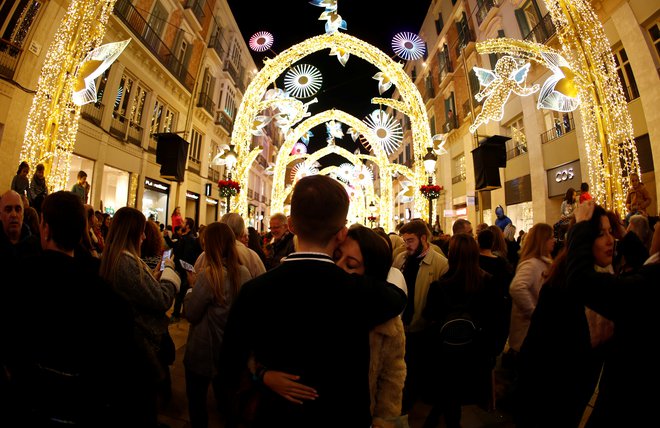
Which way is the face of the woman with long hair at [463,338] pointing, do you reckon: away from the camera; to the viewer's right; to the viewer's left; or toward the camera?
away from the camera

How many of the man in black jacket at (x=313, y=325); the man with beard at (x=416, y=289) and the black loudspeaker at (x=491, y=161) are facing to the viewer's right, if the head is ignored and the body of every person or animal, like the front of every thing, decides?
0

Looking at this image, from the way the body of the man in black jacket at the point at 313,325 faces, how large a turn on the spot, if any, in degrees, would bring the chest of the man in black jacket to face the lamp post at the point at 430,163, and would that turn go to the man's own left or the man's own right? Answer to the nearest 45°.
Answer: approximately 45° to the man's own right

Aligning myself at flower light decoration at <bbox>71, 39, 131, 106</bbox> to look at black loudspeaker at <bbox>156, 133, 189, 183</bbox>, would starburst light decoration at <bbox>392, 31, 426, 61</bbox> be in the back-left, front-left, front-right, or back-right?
front-right

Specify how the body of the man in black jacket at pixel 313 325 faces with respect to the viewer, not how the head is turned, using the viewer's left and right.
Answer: facing away from the viewer

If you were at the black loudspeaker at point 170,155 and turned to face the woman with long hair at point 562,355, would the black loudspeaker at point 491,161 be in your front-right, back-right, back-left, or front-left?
front-left

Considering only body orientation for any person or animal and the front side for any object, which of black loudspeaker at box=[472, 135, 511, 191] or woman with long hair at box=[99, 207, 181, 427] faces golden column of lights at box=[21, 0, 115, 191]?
the black loudspeaker

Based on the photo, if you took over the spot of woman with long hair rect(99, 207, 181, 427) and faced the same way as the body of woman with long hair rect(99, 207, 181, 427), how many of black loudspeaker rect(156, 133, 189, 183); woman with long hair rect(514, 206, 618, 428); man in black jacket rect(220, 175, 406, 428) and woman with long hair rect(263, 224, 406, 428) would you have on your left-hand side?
1

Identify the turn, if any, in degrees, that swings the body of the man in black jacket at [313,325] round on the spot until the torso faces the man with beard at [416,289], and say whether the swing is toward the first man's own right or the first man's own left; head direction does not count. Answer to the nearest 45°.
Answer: approximately 45° to the first man's own right

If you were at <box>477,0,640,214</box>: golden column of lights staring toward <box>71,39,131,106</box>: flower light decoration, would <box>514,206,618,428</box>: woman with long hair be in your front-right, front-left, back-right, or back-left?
front-left

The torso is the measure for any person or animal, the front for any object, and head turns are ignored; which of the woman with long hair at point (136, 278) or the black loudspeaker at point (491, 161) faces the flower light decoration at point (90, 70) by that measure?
the black loudspeaker

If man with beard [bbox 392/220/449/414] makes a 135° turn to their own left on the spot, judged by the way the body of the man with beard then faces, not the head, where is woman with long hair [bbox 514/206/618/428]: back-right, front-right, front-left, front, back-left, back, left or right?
front-right

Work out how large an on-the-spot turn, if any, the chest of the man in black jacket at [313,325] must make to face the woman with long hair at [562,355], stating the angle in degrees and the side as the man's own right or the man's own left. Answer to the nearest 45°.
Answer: approximately 45° to the man's own right

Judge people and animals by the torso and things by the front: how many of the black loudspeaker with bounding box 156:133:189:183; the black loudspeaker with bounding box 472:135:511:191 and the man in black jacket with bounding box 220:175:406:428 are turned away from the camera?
1

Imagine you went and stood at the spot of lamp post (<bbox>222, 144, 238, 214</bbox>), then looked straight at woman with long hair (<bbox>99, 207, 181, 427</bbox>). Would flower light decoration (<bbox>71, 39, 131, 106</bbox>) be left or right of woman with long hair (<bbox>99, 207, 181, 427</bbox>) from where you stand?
right

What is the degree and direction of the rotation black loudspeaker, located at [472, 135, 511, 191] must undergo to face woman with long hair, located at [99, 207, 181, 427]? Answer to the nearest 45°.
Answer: approximately 45° to its left

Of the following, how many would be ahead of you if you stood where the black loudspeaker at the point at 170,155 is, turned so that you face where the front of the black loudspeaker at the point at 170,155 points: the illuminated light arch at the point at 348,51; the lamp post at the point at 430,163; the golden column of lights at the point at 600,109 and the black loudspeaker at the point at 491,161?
4

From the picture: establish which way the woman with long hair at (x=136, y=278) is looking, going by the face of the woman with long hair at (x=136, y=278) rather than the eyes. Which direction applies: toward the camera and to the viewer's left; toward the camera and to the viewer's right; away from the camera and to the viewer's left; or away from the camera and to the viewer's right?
away from the camera and to the viewer's right

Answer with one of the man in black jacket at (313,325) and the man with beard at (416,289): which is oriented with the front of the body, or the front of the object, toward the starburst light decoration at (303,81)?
the man in black jacket

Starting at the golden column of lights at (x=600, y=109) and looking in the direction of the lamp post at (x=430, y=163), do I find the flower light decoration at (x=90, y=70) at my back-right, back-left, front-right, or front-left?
front-left
